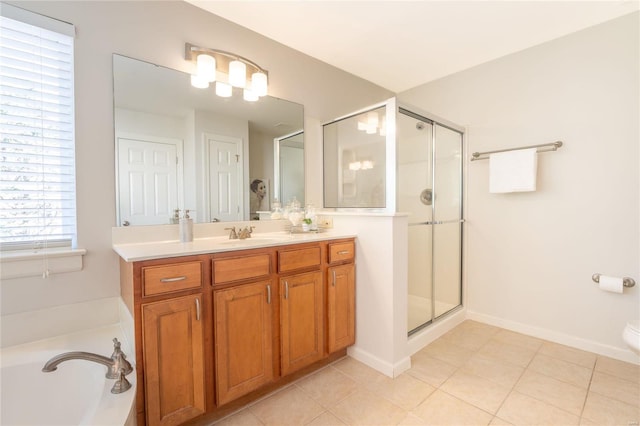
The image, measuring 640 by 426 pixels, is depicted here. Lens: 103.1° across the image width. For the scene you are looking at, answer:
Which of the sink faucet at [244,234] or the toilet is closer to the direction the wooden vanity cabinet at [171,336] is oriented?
the toilet

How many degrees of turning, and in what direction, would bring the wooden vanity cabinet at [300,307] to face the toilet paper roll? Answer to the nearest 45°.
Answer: approximately 45° to its left

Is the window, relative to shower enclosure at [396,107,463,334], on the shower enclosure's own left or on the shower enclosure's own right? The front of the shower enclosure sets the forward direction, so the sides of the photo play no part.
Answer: on the shower enclosure's own right

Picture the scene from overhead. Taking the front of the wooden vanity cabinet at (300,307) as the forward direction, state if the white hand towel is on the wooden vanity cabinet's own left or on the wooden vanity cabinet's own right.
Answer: on the wooden vanity cabinet's own left

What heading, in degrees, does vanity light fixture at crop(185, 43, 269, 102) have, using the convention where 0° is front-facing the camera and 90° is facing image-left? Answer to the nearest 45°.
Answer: approximately 315°

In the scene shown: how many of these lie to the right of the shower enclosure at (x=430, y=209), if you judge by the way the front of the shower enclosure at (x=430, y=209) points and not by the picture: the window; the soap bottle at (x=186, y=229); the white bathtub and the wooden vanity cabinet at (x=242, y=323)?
4

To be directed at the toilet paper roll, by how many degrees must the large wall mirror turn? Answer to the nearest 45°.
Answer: approximately 45° to its left

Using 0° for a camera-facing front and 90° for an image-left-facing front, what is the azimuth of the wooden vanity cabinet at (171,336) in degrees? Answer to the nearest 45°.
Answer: approximately 315°

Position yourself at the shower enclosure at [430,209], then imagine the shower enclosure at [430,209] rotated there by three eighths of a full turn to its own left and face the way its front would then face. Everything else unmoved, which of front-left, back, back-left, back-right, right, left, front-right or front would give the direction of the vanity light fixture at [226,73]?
back-left

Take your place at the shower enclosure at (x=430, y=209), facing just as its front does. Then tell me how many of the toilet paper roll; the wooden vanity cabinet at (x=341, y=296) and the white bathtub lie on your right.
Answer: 2
